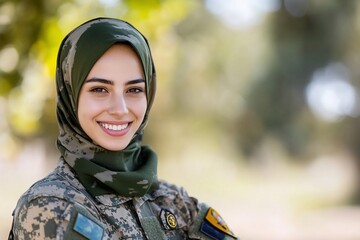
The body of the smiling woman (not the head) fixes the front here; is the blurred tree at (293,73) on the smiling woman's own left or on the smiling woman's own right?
on the smiling woman's own left

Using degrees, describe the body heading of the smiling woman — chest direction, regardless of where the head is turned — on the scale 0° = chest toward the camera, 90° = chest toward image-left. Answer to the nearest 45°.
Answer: approximately 315°
